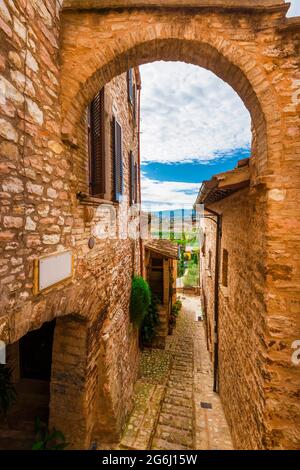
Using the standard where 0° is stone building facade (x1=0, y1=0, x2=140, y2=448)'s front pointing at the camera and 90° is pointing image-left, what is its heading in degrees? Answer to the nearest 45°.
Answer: approximately 315°

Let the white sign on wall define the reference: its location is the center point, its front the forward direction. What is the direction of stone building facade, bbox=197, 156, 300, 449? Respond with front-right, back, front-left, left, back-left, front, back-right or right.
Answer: front-left

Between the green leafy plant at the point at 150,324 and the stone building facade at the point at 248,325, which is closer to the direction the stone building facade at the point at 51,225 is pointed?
the stone building facade

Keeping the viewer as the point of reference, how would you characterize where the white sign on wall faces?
facing the viewer and to the right of the viewer

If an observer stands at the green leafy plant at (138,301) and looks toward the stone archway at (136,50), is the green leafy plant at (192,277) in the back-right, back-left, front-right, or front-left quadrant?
back-left

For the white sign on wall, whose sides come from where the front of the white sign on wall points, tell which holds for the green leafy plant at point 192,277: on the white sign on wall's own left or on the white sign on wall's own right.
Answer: on the white sign on wall's own left

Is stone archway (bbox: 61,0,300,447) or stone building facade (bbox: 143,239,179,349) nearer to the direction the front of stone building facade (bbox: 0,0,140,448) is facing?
the stone archway

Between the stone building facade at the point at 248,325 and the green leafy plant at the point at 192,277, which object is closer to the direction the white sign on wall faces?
the stone building facade
